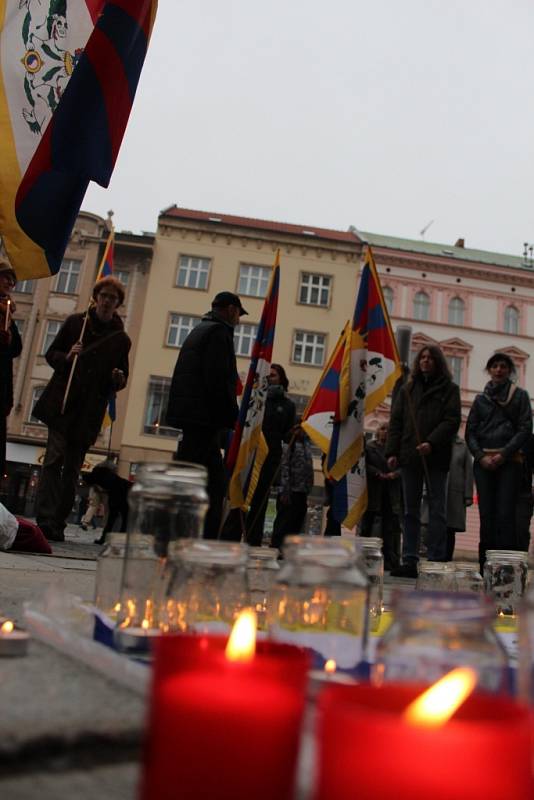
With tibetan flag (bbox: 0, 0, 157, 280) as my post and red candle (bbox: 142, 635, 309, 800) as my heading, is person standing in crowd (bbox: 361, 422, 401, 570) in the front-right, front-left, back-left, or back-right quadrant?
back-left

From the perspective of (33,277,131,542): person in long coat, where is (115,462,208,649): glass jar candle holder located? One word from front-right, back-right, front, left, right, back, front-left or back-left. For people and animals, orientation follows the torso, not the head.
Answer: front

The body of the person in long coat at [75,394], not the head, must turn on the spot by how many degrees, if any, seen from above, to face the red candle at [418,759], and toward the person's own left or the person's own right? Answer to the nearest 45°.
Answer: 0° — they already face it

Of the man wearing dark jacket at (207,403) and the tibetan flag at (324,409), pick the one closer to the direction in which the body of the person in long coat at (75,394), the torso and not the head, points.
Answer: the man wearing dark jacket

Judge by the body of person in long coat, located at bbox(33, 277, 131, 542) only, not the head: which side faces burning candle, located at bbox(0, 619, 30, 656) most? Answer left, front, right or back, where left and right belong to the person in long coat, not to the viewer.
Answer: front

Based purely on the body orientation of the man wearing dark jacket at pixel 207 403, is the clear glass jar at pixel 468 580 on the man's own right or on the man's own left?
on the man's own right

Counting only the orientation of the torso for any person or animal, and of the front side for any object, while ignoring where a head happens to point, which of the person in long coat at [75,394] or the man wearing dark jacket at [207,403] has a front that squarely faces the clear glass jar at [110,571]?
the person in long coat

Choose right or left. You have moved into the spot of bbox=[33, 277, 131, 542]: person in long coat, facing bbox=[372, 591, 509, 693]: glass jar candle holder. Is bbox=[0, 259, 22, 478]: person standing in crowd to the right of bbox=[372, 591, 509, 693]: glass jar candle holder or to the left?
right

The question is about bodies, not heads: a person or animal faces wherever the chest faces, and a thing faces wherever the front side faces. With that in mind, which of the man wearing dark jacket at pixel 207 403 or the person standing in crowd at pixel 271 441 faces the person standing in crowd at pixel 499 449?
the man wearing dark jacket

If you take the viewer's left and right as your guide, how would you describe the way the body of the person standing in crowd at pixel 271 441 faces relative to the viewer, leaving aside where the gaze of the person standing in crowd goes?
facing the viewer and to the left of the viewer

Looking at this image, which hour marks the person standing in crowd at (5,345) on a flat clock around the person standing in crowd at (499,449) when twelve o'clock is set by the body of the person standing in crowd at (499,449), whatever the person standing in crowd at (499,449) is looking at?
the person standing in crowd at (5,345) is roughly at 2 o'clock from the person standing in crowd at (499,449).

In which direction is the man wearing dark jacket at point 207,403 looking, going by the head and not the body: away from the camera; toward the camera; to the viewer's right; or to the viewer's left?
to the viewer's right

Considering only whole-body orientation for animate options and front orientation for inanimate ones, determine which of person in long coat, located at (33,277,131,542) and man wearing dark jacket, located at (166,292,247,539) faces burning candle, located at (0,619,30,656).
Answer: the person in long coat

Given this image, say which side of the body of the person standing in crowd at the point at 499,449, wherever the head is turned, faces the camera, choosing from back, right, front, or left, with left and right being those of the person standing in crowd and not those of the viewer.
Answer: front

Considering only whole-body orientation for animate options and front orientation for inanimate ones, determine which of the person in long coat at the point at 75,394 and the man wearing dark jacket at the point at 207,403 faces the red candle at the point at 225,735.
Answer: the person in long coat

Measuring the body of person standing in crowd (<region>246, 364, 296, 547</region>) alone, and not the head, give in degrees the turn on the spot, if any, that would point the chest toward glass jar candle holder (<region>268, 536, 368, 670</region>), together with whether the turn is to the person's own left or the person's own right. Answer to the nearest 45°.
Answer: approximately 45° to the person's own left
